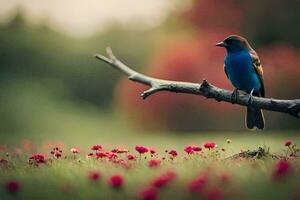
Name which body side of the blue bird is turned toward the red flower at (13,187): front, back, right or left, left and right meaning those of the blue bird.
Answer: front

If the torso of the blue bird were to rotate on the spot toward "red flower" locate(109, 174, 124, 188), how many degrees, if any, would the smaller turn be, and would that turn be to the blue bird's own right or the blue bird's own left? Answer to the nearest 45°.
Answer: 0° — it already faces it

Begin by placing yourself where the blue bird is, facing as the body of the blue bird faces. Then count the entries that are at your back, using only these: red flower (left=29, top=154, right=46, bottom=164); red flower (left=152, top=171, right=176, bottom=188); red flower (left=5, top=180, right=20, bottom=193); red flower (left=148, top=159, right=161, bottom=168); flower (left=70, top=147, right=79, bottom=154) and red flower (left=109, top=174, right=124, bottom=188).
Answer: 0

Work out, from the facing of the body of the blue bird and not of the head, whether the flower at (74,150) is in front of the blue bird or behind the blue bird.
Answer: in front

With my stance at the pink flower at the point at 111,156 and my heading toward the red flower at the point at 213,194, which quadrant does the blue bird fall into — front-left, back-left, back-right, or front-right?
front-left

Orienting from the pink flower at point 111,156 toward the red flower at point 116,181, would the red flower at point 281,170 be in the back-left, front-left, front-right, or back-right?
front-left

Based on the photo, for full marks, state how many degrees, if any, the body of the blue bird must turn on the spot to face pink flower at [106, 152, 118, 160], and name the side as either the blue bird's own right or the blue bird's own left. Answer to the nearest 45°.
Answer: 0° — it already faces it

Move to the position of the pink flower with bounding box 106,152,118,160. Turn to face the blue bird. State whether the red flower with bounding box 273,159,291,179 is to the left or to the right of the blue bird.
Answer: right

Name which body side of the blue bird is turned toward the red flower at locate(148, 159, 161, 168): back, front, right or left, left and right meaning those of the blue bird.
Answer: front

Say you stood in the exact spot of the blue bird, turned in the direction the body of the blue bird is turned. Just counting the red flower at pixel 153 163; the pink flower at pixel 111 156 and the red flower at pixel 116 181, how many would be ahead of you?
3

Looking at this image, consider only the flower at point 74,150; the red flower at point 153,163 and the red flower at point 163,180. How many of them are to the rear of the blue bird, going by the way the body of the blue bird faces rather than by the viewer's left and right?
0

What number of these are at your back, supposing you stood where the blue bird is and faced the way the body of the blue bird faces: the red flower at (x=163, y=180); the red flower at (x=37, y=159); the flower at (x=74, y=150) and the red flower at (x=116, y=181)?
0

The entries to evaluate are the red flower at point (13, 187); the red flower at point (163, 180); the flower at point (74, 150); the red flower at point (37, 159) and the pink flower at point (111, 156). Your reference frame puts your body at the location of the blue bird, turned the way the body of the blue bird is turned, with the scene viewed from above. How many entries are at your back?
0

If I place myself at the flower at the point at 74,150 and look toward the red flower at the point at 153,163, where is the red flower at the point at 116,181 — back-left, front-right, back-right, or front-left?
front-right
